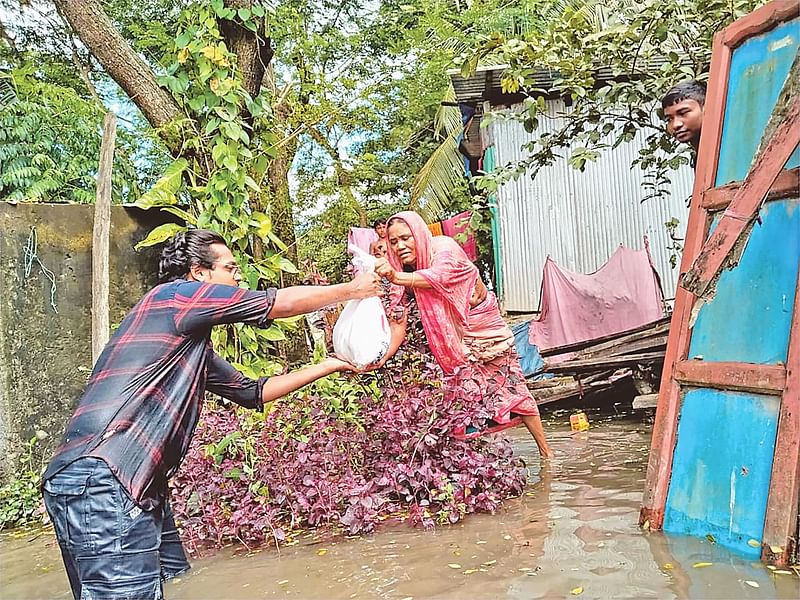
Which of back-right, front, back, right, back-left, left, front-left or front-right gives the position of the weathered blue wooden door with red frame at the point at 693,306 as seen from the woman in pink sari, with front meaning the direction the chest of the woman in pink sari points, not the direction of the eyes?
left

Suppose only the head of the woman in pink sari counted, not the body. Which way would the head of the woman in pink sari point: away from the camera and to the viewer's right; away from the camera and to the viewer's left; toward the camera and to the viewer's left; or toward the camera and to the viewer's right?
toward the camera and to the viewer's left

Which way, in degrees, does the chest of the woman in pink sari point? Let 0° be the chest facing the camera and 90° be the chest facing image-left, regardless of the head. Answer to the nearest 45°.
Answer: approximately 45°

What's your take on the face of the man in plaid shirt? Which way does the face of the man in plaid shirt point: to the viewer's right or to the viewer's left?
to the viewer's right

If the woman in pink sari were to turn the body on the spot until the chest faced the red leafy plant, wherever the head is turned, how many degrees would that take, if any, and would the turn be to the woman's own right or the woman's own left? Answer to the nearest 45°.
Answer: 0° — they already face it

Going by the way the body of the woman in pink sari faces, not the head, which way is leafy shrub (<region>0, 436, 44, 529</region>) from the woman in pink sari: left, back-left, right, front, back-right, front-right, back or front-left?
front-right

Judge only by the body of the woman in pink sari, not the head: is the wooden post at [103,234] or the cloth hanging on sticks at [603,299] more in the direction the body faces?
the wooden post

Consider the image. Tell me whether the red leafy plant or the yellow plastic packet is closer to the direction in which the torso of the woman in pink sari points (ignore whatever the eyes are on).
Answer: the red leafy plant

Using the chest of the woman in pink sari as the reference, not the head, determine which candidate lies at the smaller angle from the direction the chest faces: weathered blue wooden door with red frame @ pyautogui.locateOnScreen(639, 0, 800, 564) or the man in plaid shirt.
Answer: the man in plaid shirt

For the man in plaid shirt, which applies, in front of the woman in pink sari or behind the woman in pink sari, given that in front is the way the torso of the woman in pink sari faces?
in front

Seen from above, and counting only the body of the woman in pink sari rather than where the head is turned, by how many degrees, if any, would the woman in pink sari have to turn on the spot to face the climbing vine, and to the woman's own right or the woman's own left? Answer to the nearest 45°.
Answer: approximately 45° to the woman's own right

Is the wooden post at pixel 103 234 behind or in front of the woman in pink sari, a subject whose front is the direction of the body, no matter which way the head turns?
in front

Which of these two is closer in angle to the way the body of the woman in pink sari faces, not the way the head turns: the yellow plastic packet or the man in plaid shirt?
the man in plaid shirt

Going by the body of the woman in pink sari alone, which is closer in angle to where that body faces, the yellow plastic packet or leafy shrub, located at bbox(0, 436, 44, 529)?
the leafy shrub
